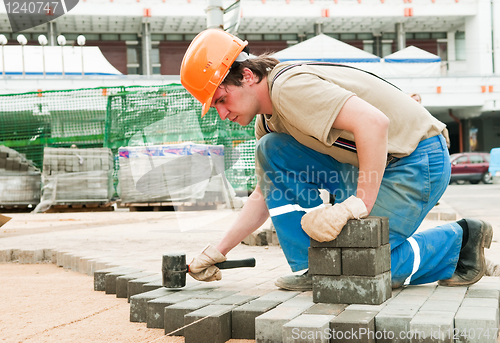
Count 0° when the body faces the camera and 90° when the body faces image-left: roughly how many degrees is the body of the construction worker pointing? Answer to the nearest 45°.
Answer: approximately 90°

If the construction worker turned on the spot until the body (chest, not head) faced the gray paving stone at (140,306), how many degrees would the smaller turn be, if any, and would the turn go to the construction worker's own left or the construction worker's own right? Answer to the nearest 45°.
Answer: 0° — they already face it

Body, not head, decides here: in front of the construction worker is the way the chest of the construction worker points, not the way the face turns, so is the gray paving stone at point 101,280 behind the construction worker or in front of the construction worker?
in front

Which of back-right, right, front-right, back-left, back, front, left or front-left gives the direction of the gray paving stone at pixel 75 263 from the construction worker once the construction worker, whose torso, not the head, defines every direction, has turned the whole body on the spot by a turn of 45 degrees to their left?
right

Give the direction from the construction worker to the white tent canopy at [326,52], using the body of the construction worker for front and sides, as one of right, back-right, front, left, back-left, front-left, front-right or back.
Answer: right

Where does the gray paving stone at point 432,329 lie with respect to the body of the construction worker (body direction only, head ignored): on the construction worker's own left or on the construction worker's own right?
on the construction worker's own left

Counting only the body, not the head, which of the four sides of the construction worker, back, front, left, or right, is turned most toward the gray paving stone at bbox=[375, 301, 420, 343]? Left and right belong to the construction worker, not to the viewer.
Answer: left

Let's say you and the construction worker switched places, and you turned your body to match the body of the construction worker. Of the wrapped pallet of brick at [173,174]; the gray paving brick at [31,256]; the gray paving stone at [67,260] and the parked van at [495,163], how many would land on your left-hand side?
0

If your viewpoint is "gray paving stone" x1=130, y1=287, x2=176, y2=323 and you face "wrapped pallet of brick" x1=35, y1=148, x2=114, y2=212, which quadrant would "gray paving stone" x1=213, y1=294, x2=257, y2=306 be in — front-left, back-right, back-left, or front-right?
back-right

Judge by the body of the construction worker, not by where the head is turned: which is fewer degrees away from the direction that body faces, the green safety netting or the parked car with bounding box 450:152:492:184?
the green safety netting

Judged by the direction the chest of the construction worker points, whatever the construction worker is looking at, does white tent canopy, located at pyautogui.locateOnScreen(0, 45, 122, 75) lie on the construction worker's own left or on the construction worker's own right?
on the construction worker's own right

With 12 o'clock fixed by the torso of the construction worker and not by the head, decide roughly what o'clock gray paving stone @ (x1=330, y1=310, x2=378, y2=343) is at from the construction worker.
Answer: The gray paving stone is roughly at 9 o'clock from the construction worker.

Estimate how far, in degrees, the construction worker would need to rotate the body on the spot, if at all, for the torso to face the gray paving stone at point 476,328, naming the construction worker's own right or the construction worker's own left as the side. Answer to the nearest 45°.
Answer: approximately 135° to the construction worker's own left

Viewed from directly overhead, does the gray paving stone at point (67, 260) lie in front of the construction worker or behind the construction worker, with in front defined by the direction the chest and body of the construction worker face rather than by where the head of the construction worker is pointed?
in front

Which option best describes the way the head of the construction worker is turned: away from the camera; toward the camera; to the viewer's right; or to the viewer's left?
to the viewer's left

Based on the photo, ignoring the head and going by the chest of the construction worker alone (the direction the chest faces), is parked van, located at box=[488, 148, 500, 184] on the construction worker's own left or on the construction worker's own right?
on the construction worker's own right

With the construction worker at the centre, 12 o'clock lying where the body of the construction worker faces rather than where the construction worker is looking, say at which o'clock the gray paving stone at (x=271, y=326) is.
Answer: The gray paving stone is roughly at 10 o'clock from the construction worker.
